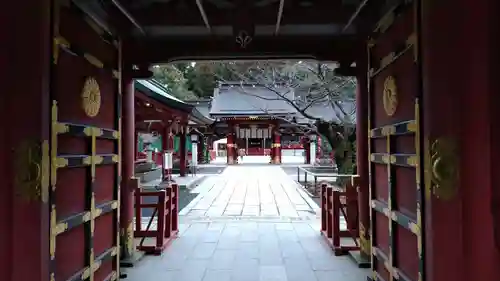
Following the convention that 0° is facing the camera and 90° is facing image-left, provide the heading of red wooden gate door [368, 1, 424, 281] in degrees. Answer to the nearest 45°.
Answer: approximately 45°

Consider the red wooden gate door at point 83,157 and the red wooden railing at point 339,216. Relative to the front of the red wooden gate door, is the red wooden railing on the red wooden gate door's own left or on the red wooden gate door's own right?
on the red wooden gate door's own left

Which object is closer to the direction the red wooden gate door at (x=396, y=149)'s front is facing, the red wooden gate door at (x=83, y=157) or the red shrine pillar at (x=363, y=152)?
the red wooden gate door

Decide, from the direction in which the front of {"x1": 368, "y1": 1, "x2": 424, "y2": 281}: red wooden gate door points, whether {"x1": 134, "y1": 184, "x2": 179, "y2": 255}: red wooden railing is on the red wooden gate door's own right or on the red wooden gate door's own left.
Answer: on the red wooden gate door's own right

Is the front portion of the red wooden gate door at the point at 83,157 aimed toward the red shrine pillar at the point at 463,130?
yes

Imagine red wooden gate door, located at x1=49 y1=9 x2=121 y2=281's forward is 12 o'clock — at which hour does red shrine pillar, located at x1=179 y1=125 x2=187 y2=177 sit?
The red shrine pillar is roughly at 8 o'clock from the red wooden gate door.

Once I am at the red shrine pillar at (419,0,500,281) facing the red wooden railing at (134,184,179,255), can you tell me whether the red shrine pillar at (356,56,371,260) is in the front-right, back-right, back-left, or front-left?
front-right

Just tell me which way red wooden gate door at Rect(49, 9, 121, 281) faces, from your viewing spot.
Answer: facing the viewer and to the right of the viewer

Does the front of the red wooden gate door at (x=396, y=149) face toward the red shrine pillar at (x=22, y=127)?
yes

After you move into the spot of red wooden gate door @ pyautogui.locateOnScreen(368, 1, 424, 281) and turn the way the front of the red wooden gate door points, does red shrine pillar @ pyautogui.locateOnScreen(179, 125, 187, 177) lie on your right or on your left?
on your right

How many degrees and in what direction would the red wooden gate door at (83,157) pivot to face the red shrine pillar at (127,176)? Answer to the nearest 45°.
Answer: approximately 135° to its left

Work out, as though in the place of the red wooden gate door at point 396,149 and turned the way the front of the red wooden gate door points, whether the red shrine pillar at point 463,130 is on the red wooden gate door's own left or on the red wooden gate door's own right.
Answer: on the red wooden gate door's own left

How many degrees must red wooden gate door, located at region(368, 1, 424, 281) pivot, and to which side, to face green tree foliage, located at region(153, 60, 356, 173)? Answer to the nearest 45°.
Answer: approximately 135° to its right

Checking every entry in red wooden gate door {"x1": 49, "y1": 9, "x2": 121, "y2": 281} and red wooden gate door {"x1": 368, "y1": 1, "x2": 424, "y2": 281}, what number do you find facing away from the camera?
0
